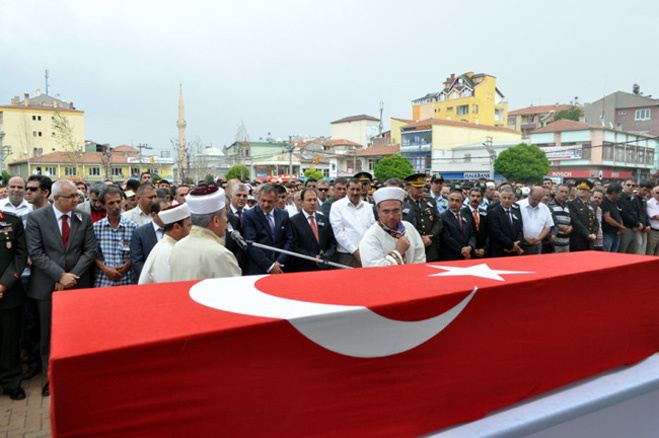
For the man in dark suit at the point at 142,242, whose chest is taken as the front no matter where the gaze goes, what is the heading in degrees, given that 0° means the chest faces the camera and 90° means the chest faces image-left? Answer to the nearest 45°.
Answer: approximately 315°

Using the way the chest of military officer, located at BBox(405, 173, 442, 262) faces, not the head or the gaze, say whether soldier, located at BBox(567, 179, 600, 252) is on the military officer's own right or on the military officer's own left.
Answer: on the military officer's own left

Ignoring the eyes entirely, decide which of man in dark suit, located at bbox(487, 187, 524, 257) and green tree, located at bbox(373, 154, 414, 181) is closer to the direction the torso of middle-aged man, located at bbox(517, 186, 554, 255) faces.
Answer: the man in dark suit

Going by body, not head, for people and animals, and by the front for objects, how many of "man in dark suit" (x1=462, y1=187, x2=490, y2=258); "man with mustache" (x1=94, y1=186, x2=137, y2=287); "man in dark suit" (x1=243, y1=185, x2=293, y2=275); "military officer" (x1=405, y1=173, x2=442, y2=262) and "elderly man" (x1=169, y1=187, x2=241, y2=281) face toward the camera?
4

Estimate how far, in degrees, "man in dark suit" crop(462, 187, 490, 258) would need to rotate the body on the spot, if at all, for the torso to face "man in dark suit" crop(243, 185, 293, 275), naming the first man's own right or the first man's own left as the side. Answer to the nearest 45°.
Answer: approximately 45° to the first man's own right

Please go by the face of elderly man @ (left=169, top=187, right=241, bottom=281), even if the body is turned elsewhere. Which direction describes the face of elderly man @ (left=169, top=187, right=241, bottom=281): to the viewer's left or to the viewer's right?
to the viewer's right
